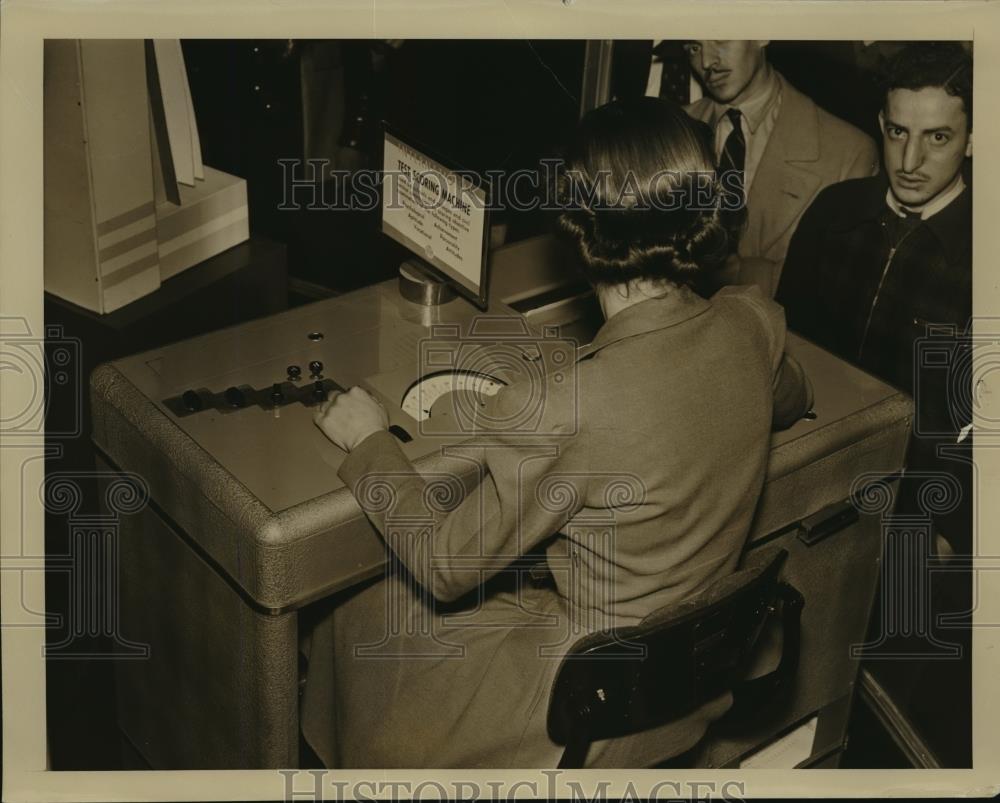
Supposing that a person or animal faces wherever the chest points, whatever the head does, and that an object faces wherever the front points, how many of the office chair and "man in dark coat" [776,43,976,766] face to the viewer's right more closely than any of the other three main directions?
0

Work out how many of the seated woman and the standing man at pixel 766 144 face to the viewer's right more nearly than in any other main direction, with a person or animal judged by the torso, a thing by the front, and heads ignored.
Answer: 0

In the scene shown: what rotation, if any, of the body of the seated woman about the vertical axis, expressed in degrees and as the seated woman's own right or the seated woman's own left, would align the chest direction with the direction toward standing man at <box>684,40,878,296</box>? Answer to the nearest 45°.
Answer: approximately 45° to the seated woman's own right

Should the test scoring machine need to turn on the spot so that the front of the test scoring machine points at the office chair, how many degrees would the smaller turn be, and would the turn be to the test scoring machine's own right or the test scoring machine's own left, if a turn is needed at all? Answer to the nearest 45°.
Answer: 0° — it already faces it

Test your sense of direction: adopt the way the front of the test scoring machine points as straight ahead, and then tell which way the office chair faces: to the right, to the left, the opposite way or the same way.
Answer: the opposite way

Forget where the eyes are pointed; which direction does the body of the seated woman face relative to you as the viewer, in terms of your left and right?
facing away from the viewer and to the left of the viewer

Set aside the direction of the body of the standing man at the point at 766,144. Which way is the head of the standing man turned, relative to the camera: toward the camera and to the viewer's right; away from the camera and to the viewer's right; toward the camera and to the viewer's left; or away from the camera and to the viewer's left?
toward the camera and to the viewer's left

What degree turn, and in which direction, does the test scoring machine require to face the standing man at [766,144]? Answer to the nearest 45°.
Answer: approximately 90° to its left

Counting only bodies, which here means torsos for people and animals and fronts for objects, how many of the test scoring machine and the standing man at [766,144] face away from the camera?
0

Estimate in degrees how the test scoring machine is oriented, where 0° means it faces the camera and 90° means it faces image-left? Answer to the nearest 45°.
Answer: approximately 315°

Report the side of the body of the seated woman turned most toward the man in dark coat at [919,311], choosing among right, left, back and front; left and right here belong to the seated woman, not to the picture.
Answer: right
